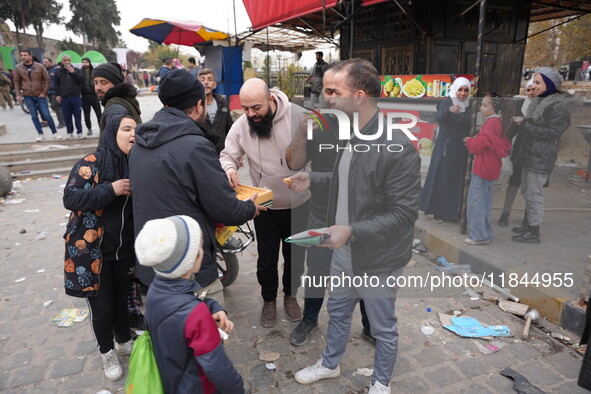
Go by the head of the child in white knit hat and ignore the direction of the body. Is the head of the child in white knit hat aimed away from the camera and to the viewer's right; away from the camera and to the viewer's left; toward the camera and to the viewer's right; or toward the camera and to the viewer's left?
away from the camera and to the viewer's right

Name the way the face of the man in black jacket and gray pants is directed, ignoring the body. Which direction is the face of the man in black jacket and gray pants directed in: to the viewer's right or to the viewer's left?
to the viewer's left

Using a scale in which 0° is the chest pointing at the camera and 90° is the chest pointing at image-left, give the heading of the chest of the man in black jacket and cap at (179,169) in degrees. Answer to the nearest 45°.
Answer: approximately 225°

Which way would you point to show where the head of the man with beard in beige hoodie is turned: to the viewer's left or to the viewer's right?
to the viewer's left

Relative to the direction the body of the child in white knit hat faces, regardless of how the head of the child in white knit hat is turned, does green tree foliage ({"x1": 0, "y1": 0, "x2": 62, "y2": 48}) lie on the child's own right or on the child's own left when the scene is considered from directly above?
on the child's own left

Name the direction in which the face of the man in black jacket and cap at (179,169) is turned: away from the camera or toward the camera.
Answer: away from the camera

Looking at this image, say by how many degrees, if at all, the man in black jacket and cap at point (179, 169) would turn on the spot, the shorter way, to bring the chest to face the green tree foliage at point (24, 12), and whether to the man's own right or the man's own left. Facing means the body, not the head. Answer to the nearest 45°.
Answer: approximately 45° to the man's own left

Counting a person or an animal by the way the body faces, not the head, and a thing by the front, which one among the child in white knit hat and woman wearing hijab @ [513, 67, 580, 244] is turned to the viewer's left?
the woman wearing hijab

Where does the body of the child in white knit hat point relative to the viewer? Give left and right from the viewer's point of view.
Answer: facing away from the viewer and to the right of the viewer

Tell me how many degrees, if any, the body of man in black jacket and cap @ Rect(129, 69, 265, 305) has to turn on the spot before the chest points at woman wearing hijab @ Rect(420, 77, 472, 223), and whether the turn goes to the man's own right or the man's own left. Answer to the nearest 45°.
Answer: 0° — they already face them

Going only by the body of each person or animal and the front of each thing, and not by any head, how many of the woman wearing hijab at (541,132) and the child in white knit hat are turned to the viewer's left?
1

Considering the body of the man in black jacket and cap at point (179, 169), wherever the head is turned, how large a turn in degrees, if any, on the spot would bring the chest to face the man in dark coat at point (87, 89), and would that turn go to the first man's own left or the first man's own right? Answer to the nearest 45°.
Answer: approximately 45° to the first man's own left

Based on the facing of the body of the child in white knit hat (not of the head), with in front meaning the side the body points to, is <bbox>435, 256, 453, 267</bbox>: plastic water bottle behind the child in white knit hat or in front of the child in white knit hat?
in front

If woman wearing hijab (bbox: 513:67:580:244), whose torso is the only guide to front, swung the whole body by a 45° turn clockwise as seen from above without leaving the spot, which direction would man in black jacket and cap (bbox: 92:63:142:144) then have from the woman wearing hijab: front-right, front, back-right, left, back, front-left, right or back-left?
left

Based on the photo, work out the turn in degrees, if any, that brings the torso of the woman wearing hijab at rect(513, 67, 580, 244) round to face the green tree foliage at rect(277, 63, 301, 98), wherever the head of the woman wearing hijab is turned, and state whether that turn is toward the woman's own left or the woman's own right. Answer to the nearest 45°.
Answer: approximately 45° to the woman's own right

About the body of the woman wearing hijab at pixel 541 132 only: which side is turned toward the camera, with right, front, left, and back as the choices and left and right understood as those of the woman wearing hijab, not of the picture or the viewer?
left

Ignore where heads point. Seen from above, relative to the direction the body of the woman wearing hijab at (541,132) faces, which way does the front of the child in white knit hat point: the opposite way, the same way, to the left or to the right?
to the right

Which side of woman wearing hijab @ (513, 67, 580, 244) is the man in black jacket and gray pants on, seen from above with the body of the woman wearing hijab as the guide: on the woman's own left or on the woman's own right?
on the woman's own left

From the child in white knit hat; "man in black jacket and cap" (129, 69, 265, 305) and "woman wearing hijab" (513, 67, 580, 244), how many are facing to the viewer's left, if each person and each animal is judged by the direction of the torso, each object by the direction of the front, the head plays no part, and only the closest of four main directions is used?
1
